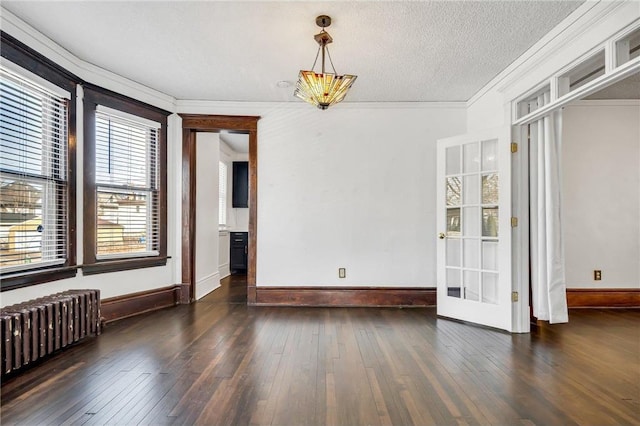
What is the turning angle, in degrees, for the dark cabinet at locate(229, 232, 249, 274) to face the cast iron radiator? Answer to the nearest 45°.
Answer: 0° — it already faces it

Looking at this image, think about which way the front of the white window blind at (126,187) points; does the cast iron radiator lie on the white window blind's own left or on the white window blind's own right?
on the white window blind's own right

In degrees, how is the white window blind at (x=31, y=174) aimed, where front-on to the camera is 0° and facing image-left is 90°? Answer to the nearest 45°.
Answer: approximately 315°

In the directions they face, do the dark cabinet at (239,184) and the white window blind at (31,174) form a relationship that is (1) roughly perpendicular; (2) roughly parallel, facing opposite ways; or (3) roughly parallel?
roughly perpendicular

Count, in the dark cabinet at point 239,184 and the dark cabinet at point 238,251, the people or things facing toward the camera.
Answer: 2

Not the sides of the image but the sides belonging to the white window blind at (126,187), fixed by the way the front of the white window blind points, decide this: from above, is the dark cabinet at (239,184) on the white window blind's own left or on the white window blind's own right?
on the white window blind's own left

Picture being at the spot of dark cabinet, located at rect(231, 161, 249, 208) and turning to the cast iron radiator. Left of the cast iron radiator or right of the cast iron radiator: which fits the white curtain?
left

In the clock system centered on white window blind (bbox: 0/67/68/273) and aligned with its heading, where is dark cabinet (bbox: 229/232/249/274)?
The dark cabinet is roughly at 9 o'clock from the white window blind.

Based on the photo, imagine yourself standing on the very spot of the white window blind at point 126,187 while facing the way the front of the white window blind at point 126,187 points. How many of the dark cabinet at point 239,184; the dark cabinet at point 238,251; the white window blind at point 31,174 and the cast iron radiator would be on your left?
2
